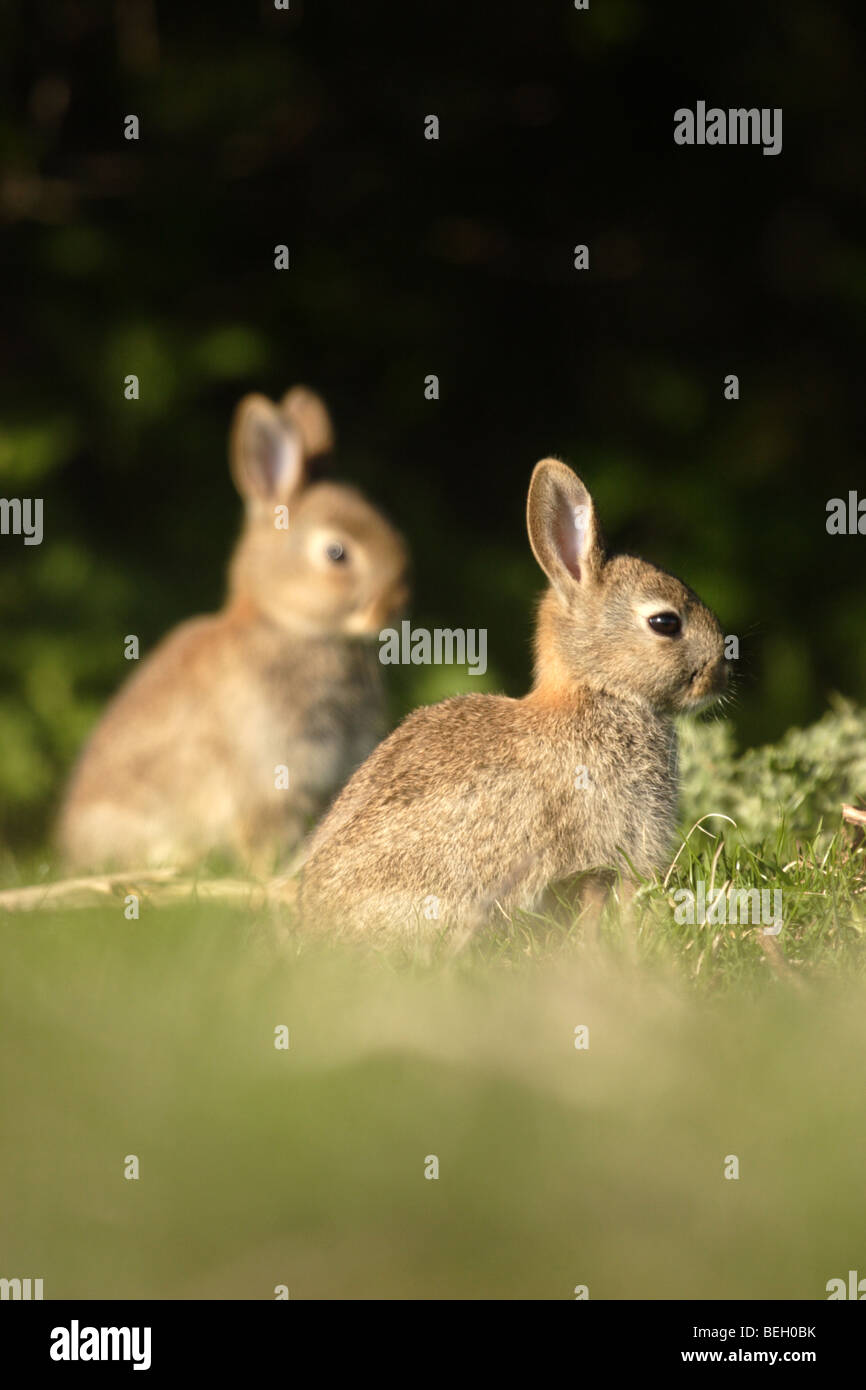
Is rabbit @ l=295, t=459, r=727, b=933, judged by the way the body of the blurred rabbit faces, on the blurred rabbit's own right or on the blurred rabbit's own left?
on the blurred rabbit's own right

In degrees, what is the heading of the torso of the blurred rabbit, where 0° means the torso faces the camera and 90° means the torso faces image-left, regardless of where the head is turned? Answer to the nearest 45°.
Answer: approximately 270°

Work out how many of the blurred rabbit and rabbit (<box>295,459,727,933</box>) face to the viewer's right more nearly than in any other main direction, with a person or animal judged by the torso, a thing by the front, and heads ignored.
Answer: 2

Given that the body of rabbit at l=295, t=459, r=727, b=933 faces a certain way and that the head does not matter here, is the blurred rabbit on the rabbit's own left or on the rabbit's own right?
on the rabbit's own left

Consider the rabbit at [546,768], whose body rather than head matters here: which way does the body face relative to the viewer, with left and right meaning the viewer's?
facing to the right of the viewer
